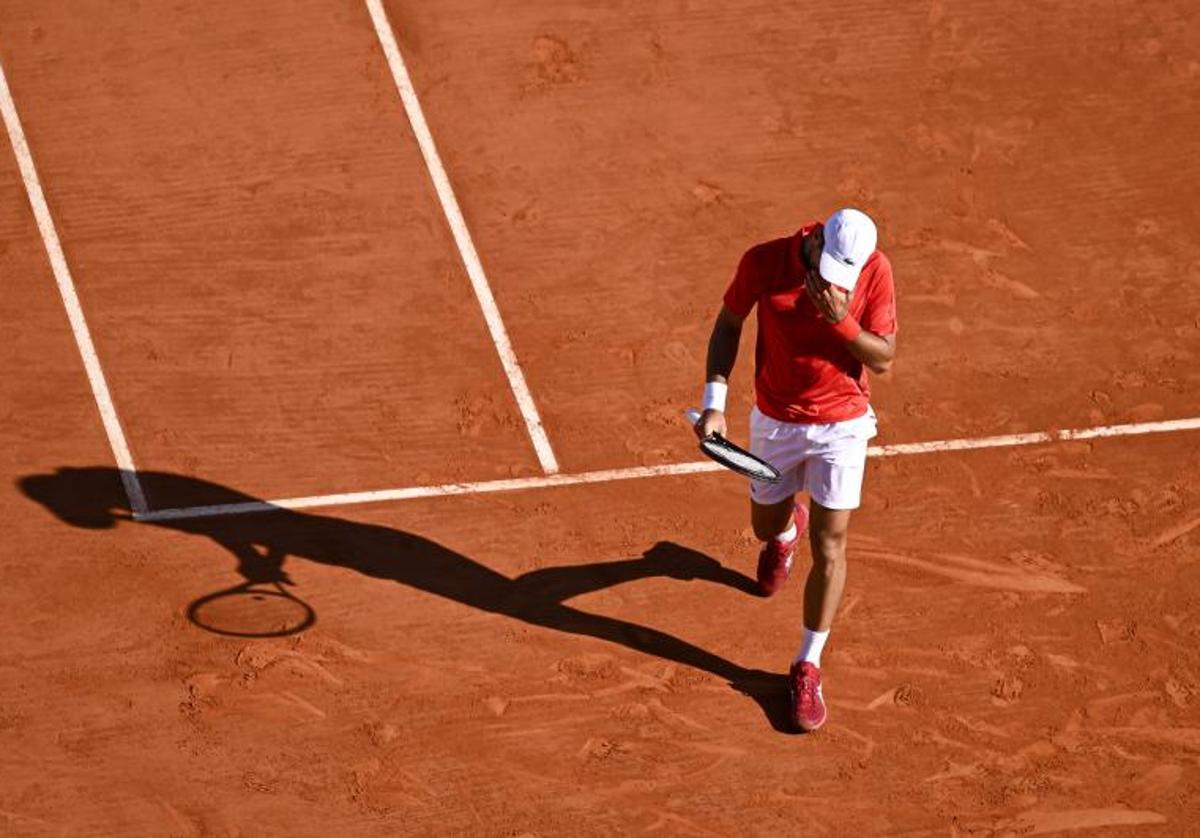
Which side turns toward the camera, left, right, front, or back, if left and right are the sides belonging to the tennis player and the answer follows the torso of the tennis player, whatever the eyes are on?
front
